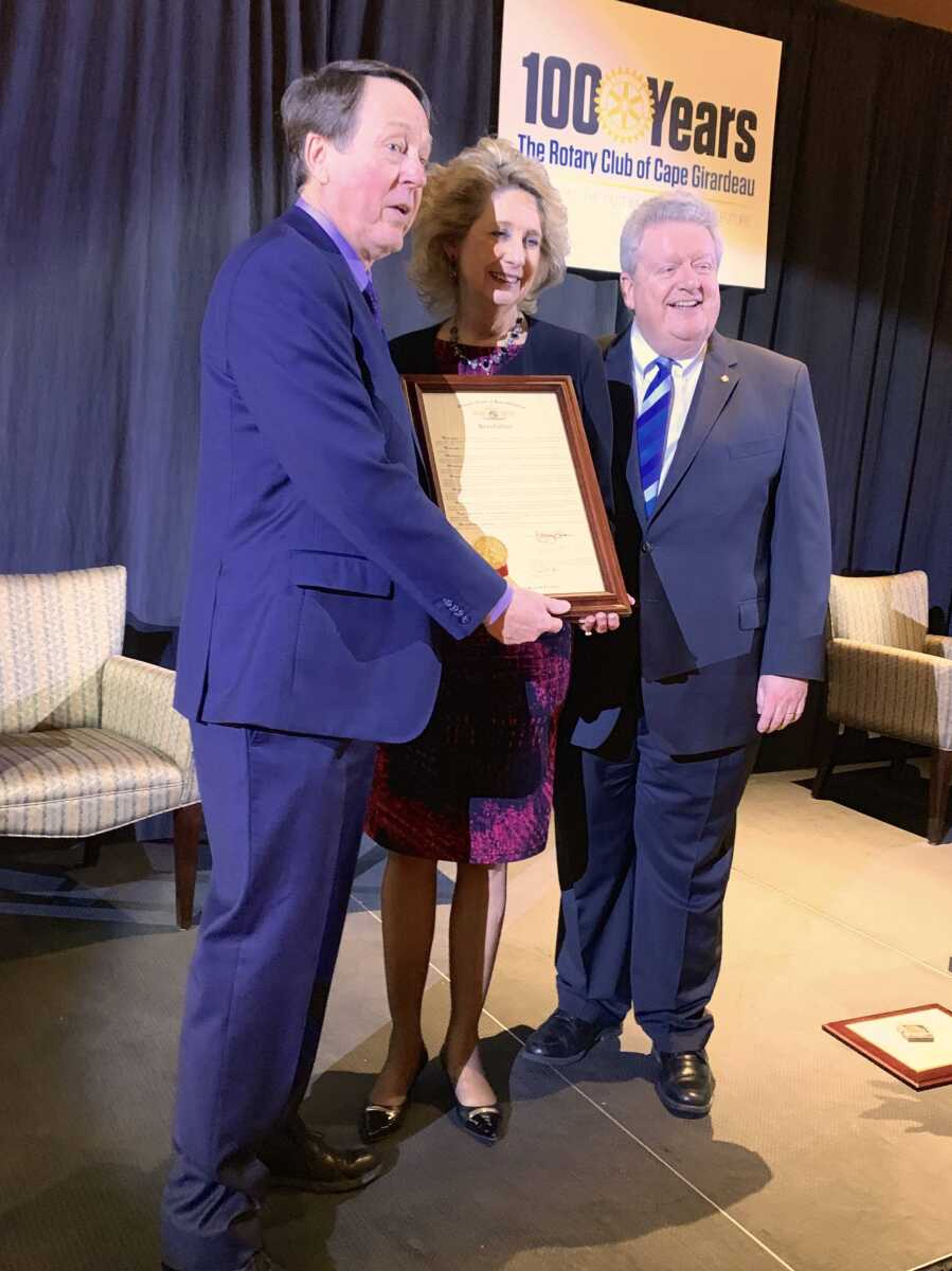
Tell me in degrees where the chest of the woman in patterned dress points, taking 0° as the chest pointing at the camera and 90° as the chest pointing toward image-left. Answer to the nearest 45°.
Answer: approximately 0°

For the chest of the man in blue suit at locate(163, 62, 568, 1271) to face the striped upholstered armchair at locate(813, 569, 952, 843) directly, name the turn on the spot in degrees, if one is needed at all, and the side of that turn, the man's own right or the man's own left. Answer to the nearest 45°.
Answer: approximately 45° to the man's own left

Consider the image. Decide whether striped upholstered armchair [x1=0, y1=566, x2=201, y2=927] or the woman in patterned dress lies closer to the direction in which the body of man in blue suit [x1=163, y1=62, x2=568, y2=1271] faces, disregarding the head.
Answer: the woman in patterned dress

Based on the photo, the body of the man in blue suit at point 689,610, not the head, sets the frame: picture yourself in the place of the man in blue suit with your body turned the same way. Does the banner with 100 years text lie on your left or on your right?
on your right

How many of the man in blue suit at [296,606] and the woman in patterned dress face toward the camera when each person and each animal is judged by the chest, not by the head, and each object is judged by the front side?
1

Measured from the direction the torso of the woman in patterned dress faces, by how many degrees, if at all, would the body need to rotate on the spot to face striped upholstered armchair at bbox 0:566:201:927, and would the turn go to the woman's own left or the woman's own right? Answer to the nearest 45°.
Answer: approximately 135° to the woman's own right

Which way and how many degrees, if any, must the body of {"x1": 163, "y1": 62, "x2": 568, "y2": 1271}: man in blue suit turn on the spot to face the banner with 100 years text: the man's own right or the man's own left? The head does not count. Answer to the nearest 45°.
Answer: approximately 90° to the man's own left

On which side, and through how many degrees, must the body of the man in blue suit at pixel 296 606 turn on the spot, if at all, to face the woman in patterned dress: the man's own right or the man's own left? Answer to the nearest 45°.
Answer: approximately 45° to the man's own left

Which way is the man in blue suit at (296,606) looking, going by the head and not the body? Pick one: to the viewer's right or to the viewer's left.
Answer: to the viewer's right

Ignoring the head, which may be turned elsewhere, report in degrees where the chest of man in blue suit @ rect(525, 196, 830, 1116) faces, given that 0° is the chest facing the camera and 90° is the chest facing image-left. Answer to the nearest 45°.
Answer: approximately 45°
